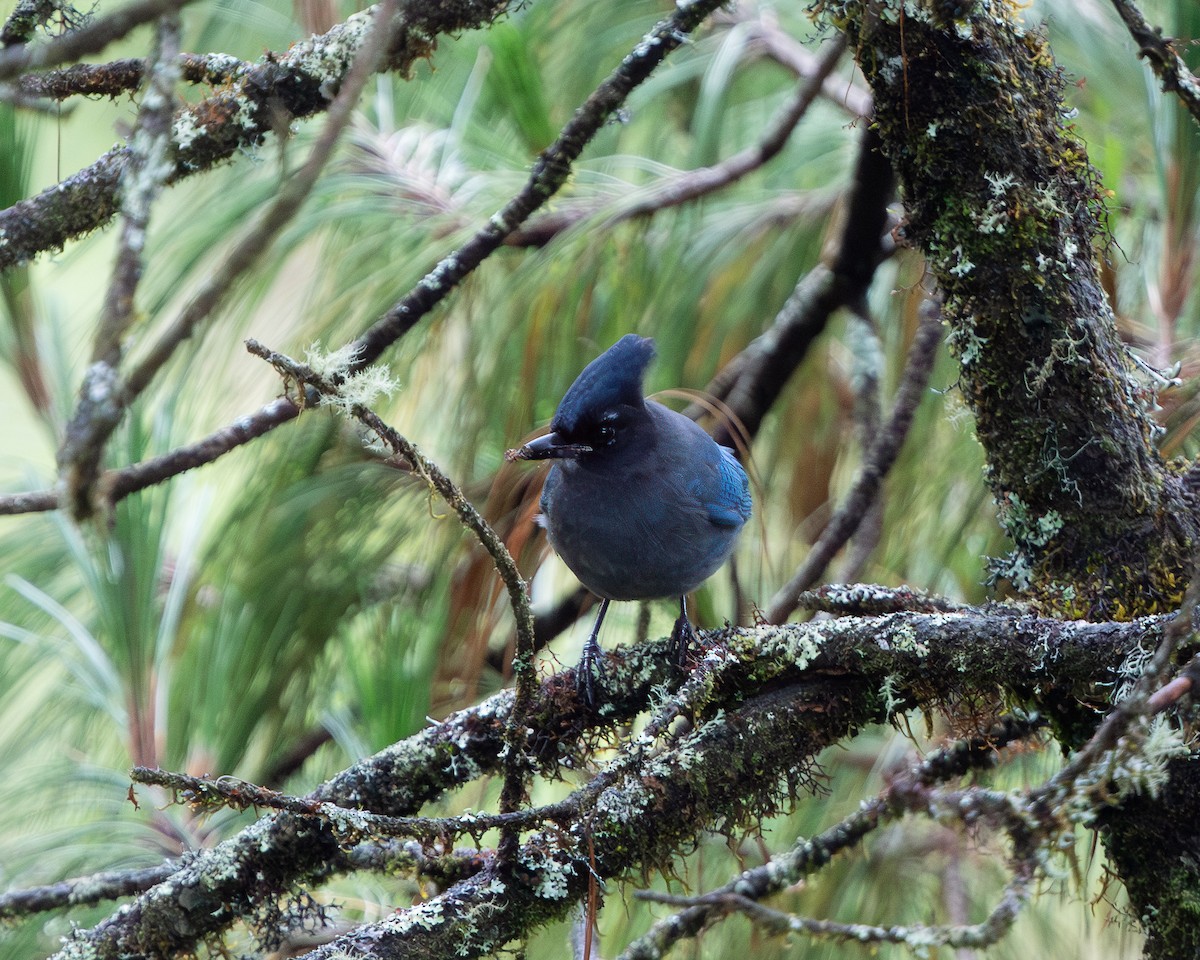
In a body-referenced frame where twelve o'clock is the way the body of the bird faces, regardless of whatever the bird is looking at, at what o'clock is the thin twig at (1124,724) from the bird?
The thin twig is roughly at 10 o'clock from the bird.

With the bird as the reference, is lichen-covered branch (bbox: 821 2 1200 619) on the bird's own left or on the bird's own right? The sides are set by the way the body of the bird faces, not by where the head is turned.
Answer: on the bird's own left

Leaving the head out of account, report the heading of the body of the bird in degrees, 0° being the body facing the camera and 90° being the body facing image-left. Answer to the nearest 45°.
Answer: approximately 45°
